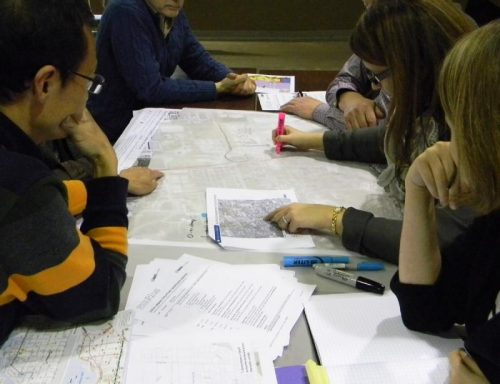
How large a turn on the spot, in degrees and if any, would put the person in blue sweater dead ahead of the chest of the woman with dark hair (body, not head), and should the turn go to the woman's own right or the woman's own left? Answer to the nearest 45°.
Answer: approximately 45° to the woman's own right

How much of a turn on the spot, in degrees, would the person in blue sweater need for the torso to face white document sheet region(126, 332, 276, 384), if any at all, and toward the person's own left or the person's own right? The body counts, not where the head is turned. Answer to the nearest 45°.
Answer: approximately 45° to the person's own right

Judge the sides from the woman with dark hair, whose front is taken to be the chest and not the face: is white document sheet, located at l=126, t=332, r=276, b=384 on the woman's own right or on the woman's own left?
on the woman's own left

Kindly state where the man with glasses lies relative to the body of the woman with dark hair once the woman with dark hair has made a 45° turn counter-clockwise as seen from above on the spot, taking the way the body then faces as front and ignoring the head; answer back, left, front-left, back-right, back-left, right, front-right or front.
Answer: front

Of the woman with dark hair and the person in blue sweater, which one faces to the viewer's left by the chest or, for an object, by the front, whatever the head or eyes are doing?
the woman with dark hair

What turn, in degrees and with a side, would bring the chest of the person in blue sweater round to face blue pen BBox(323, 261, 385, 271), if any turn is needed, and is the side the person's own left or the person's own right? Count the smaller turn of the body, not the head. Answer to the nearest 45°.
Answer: approximately 45° to the person's own right

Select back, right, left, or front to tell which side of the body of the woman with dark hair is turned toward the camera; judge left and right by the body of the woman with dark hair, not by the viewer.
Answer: left

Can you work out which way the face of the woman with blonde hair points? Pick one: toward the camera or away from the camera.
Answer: away from the camera

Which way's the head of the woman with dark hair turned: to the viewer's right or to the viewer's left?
to the viewer's left

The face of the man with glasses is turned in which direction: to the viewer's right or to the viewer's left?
to the viewer's right

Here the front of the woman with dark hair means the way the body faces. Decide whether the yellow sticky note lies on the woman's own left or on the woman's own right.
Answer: on the woman's own left

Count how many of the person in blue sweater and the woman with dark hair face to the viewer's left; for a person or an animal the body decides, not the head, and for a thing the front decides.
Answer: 1
